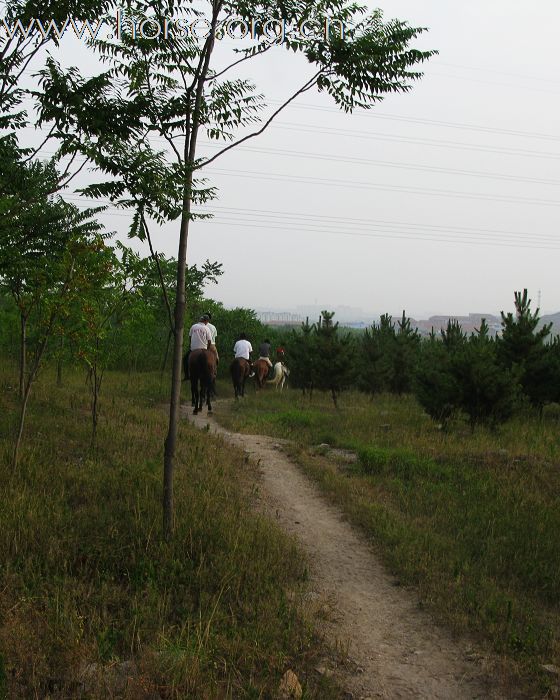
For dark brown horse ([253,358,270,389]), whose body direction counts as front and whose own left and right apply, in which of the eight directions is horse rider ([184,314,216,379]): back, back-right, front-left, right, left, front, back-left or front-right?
back

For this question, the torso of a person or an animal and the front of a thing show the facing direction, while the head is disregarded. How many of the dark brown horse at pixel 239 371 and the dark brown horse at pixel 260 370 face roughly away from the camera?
2

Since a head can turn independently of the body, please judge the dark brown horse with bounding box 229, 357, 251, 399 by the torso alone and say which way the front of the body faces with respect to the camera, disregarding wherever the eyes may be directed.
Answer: away from the camera

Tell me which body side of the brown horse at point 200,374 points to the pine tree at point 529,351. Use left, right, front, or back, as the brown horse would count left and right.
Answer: right

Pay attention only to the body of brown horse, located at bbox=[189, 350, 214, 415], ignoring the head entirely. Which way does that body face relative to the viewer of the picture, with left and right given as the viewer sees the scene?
facing away from the viewer

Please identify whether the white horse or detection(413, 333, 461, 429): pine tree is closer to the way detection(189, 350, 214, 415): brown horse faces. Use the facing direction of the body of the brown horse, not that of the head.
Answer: the white horse

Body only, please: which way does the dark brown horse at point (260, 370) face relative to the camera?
away from the camera

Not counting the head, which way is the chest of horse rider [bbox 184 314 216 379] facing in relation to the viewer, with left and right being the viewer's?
facing away from the viewer
